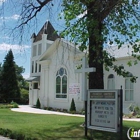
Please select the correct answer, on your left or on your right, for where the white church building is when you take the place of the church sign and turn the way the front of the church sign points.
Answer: on your right

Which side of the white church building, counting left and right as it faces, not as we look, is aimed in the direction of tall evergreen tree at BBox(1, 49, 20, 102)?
right

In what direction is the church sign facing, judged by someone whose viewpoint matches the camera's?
facing the viewer and to the left of the viewer

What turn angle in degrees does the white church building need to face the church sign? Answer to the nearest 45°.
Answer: approximately 45° to its left

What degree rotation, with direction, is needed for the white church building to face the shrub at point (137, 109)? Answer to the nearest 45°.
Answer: approximately 90° to its left

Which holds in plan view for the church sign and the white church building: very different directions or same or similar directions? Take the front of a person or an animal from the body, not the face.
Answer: same or similar directions

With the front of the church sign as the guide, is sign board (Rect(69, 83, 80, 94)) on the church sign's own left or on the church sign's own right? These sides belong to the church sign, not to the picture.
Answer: on the church sign's own right
